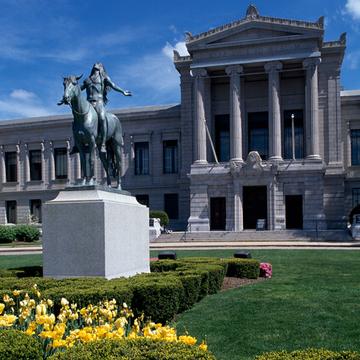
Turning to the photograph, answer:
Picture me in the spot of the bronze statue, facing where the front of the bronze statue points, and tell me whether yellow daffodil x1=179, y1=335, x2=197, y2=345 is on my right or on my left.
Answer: on my left

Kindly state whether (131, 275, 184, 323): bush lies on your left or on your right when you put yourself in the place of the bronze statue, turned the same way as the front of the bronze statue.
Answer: on your left

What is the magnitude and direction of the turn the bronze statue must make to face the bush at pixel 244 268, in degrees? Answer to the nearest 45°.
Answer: approximately 180°

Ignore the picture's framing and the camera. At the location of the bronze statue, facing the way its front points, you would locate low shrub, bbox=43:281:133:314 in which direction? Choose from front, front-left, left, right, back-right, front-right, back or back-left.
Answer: front-left

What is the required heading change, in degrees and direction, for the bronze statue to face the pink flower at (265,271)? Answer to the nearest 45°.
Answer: approximately 180°

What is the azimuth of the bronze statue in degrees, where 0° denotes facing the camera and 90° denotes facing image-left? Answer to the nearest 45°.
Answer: approximately 45°

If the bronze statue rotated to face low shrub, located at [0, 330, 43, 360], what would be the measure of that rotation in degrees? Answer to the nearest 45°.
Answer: approximately 45° to its left

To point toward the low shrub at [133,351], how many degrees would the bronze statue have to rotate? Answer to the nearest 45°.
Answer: approximately 45° to its left

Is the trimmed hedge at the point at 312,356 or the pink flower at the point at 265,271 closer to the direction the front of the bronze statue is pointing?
the trimmed hedge
